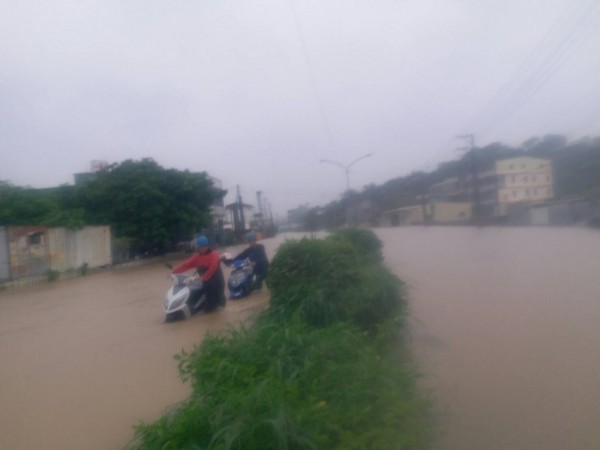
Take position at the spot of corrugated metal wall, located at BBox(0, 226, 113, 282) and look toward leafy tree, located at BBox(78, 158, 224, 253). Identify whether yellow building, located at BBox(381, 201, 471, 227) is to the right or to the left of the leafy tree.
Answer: right

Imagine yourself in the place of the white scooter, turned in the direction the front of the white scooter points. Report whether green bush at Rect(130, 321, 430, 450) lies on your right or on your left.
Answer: on your left

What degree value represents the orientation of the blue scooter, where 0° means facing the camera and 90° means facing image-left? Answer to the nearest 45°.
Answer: approximately 45°

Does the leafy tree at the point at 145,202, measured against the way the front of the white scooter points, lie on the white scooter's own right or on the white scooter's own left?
on the white scooter's own right

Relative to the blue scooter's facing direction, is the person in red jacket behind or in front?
in front

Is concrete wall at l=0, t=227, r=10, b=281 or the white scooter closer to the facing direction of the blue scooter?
the white scooter
